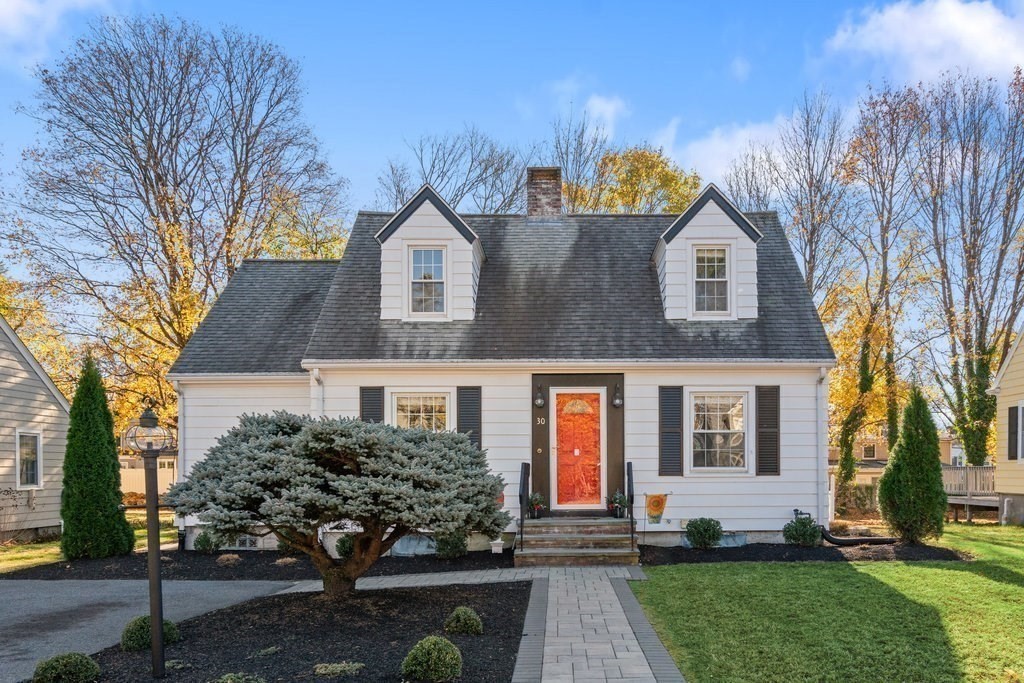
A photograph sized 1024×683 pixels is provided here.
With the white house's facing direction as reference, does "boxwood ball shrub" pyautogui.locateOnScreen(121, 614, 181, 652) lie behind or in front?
in front

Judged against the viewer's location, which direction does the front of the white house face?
facing the viewer

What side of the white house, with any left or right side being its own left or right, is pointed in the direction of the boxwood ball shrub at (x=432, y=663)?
front

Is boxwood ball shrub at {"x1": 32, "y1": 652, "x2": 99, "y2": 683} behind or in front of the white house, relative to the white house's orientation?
in front

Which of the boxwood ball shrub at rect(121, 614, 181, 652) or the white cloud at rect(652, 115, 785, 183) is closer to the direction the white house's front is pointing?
the boxwood ball shrub

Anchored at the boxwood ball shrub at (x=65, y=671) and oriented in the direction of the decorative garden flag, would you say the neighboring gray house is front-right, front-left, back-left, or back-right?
front-left

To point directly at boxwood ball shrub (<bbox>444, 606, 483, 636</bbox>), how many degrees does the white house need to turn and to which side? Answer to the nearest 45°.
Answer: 0° — it already faces it

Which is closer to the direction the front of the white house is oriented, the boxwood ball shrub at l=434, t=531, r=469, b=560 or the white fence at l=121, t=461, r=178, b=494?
the boxwood ball shrub
